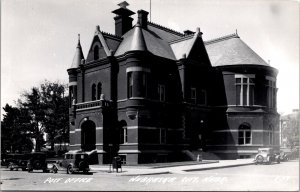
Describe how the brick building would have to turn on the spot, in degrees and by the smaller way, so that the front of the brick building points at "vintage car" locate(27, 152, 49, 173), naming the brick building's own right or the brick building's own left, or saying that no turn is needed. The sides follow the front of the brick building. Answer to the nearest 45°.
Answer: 0° — it already faces it

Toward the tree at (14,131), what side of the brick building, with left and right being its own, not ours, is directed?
right

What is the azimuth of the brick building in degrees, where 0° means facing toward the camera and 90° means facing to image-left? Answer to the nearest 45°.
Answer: approximately 45°

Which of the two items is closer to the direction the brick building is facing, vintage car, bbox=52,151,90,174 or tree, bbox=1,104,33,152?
the vintage car
